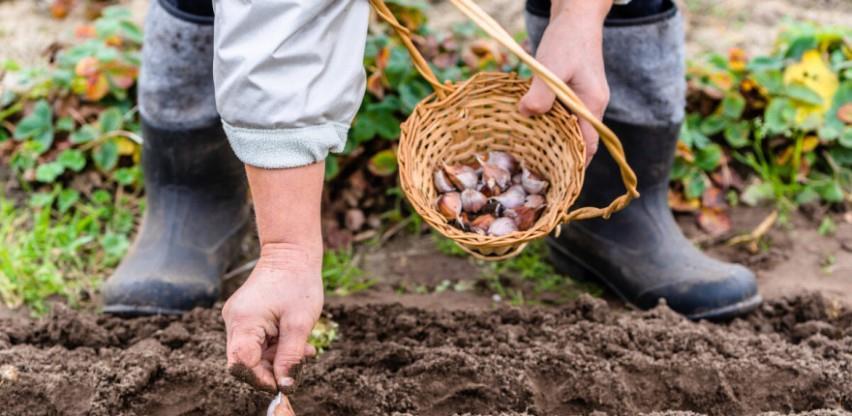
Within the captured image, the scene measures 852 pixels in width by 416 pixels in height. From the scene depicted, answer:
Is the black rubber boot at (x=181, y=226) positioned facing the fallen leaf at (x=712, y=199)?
no

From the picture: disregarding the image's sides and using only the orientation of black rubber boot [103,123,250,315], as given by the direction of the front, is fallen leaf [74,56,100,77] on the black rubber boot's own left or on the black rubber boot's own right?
on the black rubber boot's own right

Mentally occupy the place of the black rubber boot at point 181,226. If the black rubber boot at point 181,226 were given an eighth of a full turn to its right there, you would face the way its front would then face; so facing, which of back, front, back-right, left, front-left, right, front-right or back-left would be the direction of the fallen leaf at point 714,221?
back

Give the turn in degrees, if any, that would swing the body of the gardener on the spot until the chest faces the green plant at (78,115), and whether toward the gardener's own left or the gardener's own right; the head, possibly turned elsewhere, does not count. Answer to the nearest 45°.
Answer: approximately 135° to the gardener's own right

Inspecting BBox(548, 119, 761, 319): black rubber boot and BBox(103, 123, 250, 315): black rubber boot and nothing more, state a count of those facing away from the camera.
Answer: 0

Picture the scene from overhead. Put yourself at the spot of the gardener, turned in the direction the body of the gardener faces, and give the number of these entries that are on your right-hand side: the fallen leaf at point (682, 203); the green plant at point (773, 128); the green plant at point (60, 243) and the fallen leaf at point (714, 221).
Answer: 1

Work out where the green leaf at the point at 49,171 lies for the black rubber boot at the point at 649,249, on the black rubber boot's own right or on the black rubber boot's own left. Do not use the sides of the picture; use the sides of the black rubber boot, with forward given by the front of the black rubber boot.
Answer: on the black rubber boot's own right

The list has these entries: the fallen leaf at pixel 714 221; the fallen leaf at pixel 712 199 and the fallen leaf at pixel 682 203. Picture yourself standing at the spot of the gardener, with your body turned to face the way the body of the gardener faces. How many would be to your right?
0

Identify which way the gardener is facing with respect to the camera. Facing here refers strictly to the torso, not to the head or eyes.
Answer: toward the camera

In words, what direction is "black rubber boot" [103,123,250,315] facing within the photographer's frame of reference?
facing the viewer and to the left of the viewer

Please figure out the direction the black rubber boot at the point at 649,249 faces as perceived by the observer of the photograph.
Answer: facing the viewer and to the right of the viewer

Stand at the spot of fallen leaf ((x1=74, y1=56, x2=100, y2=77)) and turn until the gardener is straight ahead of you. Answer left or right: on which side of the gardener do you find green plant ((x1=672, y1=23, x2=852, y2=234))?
left

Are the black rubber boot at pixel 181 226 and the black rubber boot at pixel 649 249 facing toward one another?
no

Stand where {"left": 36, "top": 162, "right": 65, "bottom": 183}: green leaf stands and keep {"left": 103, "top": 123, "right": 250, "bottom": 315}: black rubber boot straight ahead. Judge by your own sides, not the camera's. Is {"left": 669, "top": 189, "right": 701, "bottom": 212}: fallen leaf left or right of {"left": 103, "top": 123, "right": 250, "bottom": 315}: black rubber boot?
left

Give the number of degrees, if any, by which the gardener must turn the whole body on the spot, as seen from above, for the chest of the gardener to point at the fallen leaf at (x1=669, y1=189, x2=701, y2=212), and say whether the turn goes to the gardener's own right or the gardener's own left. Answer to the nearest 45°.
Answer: approximately 135° to the gardener's own left

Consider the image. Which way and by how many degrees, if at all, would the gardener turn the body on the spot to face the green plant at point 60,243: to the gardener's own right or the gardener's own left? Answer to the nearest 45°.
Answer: approximately 90° to the gardener's own right

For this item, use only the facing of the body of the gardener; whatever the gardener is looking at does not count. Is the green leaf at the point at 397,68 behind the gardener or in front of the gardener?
behind

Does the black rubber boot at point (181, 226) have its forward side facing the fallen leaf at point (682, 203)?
no
